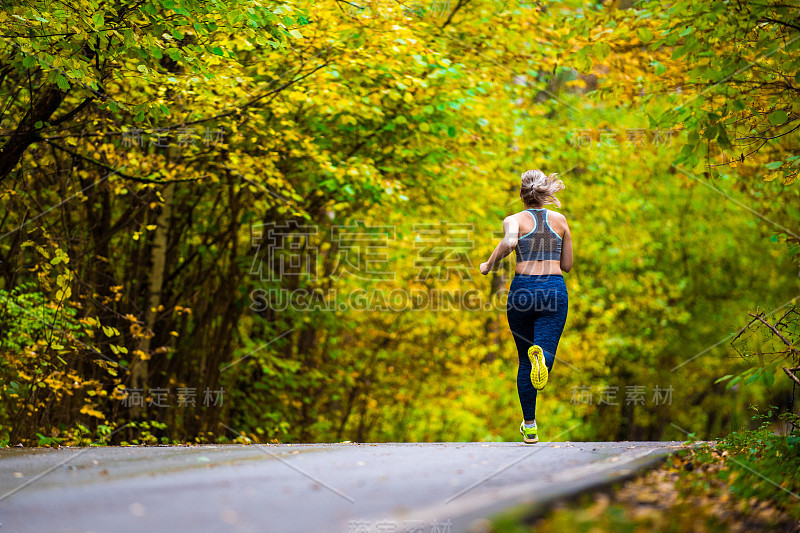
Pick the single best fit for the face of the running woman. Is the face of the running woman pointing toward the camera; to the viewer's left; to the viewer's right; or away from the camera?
away from the camera

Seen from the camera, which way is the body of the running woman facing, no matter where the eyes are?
away from the camera
